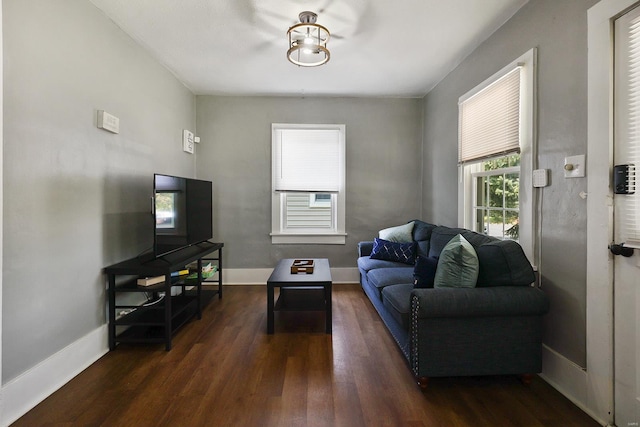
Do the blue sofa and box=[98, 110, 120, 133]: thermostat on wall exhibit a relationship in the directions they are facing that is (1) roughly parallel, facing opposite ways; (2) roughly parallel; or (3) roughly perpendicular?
roughly parallel, facing opposite ways

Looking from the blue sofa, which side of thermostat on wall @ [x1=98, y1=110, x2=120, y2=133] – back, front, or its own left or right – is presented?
front

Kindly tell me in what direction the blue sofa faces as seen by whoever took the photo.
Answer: facing to the left of the viewer

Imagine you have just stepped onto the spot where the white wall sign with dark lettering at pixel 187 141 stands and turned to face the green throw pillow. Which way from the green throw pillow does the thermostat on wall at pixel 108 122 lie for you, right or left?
right

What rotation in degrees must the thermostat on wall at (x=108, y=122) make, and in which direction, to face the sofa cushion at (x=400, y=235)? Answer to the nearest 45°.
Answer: approximately 45° to its left

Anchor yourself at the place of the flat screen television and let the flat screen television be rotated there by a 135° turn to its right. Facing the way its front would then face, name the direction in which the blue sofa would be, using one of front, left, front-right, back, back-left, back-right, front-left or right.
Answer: back-left

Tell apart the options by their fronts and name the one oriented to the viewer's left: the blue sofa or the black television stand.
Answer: the blue sofa

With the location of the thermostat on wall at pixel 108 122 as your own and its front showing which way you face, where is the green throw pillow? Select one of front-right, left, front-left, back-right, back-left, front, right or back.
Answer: front

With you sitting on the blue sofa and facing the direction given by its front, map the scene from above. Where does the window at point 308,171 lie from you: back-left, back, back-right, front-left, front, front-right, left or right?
front-right

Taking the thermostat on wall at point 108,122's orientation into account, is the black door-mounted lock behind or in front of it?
in front

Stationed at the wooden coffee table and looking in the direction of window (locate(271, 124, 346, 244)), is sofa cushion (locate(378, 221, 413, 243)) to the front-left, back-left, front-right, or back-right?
front-right

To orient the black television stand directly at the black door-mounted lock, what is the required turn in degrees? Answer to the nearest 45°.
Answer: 0° — it already faces it

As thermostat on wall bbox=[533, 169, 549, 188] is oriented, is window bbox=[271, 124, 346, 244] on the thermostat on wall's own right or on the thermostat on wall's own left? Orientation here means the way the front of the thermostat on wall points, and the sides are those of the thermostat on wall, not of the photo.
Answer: on the thermostat on wall's own right

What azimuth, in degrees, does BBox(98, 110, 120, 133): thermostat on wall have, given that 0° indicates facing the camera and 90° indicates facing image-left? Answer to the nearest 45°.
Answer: approximately 315°

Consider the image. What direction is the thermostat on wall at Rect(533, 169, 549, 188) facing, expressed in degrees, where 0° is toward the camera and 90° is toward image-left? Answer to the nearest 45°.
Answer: approximately 45°

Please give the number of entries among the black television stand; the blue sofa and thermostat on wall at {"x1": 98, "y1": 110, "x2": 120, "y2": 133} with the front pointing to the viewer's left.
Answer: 1
